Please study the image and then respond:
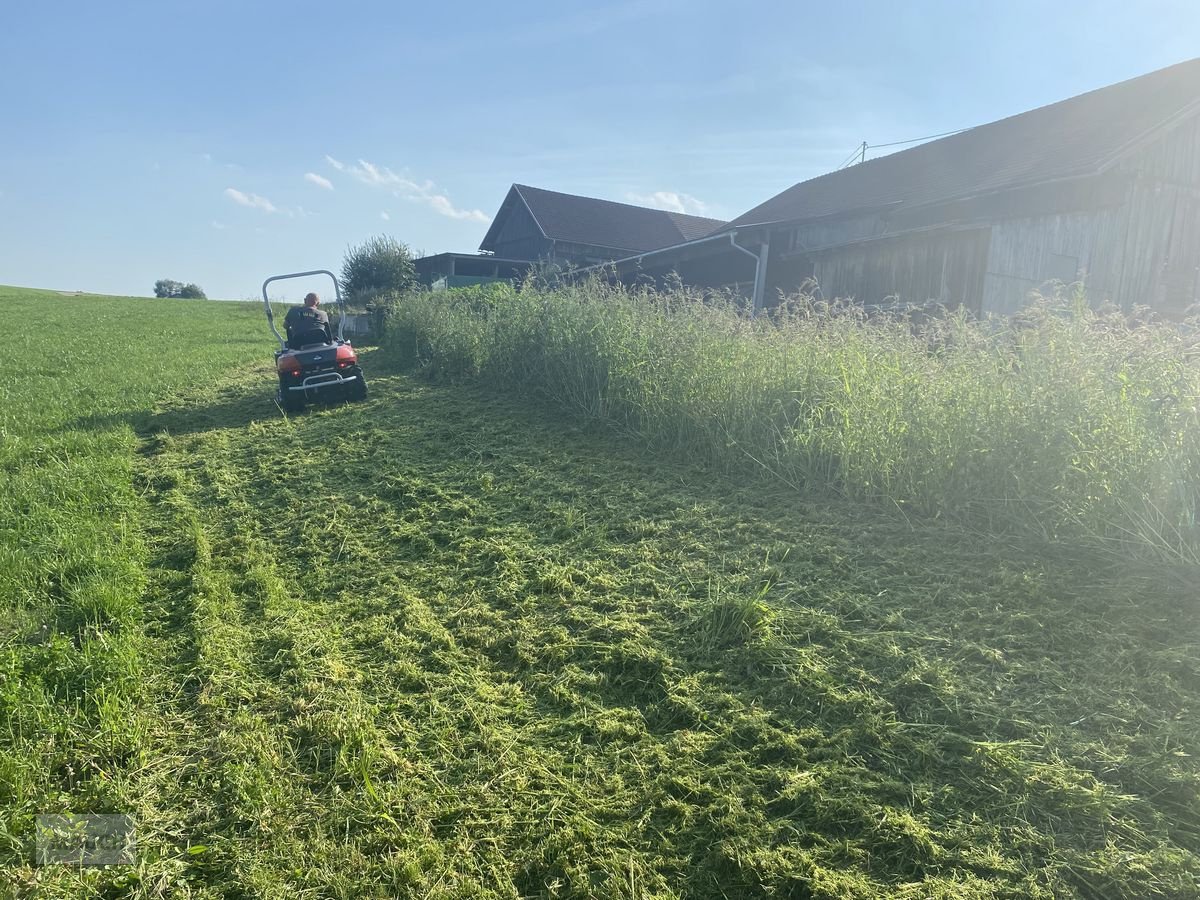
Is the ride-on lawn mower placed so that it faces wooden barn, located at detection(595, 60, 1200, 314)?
no

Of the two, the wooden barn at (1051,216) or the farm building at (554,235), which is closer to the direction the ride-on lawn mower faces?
the farm building

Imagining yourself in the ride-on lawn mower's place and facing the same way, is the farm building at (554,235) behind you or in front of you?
in front

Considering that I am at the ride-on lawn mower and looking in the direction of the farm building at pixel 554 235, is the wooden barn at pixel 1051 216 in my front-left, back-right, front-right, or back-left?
front-right

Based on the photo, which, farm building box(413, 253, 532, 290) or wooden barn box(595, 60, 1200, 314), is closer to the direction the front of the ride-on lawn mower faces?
the farm building

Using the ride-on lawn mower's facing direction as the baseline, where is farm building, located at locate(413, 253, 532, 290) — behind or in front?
in front

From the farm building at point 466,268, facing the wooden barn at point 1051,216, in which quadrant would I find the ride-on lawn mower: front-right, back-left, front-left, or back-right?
front-right

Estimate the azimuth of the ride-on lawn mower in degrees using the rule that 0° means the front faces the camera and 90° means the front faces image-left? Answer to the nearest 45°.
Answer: approximately 180°
